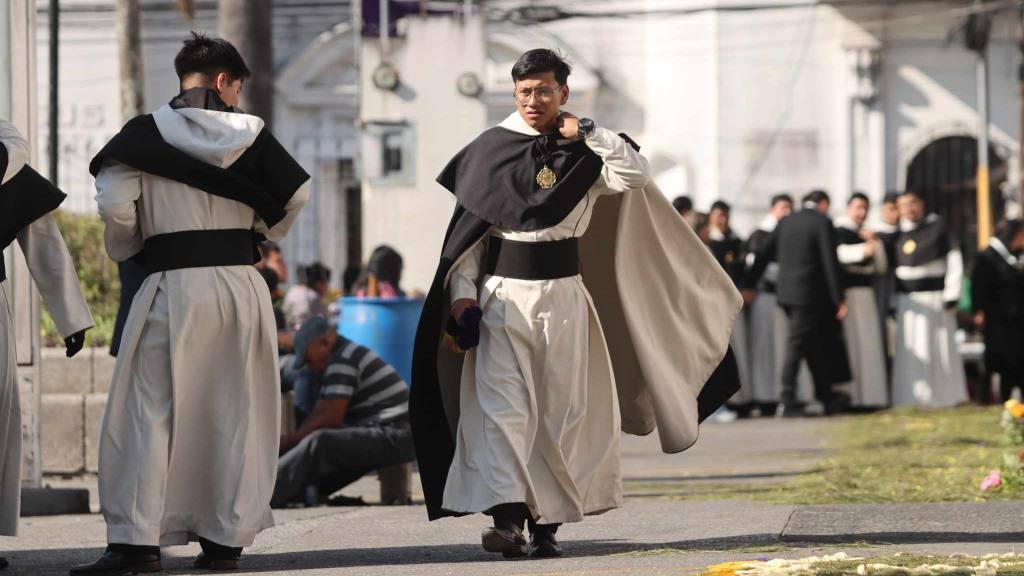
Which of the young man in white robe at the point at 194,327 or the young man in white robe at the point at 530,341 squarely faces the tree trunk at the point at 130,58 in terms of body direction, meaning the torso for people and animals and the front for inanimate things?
the young man in white robe at the point at 194,327

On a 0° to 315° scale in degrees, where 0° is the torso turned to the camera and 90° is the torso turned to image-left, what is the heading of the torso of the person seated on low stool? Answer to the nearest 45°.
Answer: approximately 90°

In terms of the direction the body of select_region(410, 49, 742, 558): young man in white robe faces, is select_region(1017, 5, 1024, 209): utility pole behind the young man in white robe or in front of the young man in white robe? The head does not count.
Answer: behind

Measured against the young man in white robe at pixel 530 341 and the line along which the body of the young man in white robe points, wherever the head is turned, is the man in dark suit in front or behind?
behind

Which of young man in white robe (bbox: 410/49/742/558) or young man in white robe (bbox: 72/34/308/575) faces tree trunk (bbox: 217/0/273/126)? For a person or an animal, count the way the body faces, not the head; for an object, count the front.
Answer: young man in white robe (bbox: 72/34/308/575)

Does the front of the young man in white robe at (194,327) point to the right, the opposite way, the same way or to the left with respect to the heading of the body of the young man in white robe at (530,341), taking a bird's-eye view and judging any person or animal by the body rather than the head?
the opposite way

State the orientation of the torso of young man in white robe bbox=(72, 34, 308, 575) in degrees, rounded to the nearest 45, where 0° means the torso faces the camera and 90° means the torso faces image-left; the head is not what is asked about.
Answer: approximately 180°

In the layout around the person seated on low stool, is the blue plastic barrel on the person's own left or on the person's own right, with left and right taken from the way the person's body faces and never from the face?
on the person's own right
